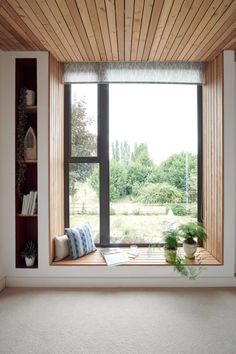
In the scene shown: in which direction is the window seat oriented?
toward the camera

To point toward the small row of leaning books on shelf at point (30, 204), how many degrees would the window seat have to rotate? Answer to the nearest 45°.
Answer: approximately 90° to its right

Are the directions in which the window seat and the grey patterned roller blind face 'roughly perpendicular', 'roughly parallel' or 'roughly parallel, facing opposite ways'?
roughly parallel

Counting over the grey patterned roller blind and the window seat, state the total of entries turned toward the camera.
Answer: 2

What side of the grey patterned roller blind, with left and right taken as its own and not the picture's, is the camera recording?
front

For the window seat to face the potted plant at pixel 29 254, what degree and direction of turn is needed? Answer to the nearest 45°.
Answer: approximately 90° to its right

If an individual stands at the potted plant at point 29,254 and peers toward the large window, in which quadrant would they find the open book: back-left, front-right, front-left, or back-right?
front-right
